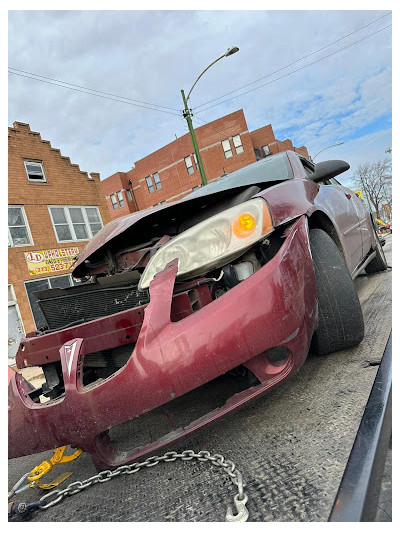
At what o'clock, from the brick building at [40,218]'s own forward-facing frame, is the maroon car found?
The maroon car is roughly at 12 o'clock from the brick building.

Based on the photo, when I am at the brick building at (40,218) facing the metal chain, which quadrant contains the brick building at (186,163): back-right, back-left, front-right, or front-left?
back-left

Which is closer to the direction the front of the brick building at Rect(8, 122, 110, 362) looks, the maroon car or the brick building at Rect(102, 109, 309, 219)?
the maroon car

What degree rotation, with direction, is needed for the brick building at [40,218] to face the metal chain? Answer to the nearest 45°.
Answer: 0° — it already faces it

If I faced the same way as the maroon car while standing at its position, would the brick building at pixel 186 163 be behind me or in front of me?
behind

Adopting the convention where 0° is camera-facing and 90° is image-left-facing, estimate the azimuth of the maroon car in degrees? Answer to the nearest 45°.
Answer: approximately 45°

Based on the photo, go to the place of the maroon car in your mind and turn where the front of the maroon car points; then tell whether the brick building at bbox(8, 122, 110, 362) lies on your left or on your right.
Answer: on your right

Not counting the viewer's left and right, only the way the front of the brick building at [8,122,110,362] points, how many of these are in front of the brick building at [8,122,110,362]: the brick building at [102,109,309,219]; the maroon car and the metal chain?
2
